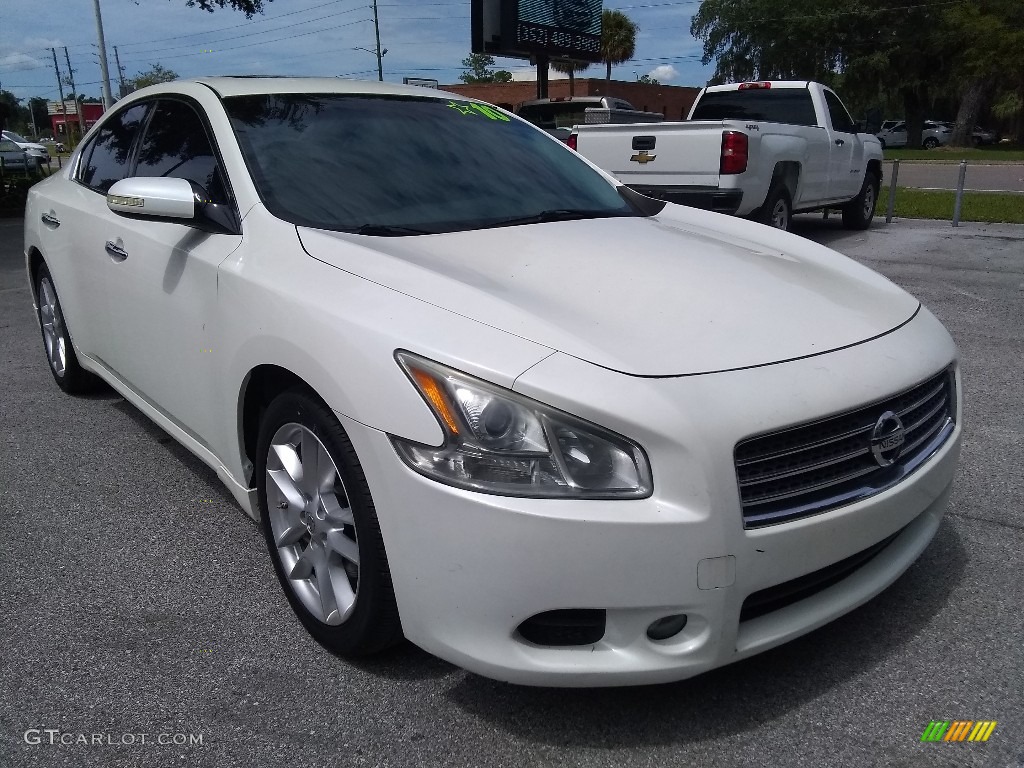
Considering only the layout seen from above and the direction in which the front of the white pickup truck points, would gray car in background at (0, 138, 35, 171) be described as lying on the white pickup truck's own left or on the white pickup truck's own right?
on the white pickup truck's own left

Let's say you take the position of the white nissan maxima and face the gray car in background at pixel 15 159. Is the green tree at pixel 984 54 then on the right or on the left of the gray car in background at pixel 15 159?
right

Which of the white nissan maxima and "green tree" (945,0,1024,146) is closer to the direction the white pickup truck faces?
the green tree

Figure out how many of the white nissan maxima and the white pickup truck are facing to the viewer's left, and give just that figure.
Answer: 0

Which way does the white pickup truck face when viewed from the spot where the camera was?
facing away from the viewer and to the right of the viewer

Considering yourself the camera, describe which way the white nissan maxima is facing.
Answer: facing the viewer and to the right of the viewer

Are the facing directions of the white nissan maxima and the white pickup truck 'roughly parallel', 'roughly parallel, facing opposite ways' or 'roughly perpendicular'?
roughly perpendicular

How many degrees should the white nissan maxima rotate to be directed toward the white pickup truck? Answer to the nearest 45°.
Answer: approximately 135° to its left

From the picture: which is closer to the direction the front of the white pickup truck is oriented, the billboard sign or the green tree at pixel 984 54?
the green tree

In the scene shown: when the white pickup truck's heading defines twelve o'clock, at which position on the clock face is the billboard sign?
The billboard sign is roughly at 10 o'clock from the white pickup truck.

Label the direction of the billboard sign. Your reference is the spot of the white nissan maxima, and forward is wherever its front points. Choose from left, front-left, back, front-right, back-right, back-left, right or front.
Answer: back-left

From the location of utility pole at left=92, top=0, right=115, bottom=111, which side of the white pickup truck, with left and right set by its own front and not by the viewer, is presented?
left
